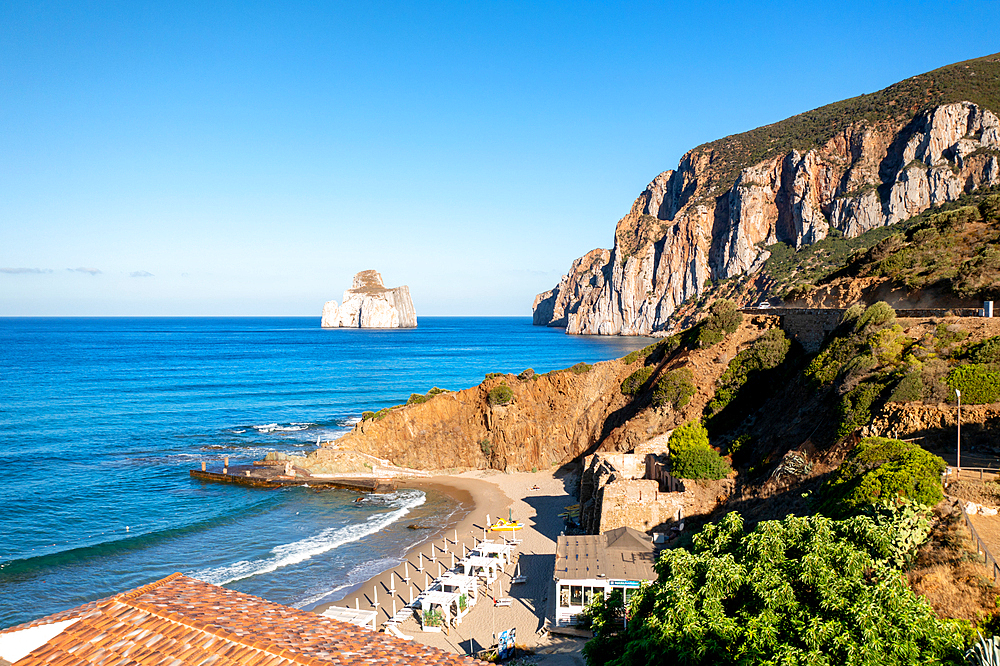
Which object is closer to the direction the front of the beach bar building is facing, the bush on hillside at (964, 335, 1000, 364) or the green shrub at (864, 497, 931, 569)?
the green shrub

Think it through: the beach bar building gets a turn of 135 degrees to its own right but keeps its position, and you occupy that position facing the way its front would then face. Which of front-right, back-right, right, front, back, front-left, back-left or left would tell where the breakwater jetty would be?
front

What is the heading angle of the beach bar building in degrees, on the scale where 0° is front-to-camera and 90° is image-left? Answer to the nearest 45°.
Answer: approximately 0°

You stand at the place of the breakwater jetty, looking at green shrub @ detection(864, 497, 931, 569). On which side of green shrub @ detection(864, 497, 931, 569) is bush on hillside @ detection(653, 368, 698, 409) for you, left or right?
left

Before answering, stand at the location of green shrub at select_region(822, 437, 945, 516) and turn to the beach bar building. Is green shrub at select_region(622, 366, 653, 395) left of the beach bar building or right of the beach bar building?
right

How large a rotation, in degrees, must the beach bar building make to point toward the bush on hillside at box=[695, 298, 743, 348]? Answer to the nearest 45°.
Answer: approximately 180°

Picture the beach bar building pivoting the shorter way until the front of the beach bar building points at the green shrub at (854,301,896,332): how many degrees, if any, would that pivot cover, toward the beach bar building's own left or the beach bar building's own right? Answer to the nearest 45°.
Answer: approximately 135° to the beach bar building's own left

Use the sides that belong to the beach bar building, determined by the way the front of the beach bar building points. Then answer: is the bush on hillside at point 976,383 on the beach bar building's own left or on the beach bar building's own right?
on the beach bar building's own left

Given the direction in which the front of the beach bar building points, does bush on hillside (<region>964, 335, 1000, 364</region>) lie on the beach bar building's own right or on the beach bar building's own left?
on the beach bar building's own left

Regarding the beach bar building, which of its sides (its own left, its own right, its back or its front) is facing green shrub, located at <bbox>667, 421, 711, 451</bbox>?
back

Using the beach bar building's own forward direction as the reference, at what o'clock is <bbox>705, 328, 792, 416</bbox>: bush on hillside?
The bush on hillside is roughly at 7 o'clock from the beach bar building.

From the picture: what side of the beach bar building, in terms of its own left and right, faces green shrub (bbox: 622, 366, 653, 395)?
back
